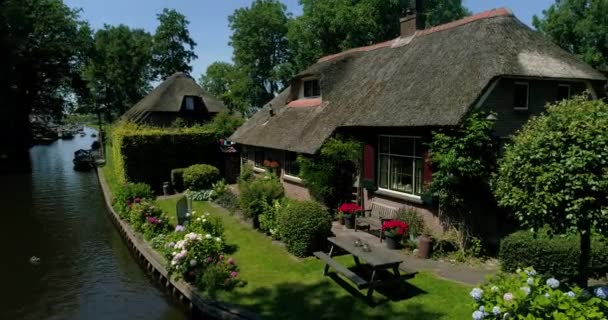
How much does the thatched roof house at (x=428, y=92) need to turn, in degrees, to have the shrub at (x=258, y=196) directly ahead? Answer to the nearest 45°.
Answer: approximately 45° to its right

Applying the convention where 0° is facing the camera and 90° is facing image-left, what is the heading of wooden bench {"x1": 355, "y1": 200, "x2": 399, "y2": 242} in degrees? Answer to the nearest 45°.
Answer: approximately 45°

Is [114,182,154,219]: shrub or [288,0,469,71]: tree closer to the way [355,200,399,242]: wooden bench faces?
the shrub

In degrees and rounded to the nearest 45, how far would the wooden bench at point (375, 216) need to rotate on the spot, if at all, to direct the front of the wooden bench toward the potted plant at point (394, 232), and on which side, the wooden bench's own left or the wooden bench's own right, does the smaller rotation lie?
approximately 45° to the wooden bench's own left

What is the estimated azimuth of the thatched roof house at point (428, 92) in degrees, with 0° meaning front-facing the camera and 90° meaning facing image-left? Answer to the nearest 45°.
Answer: approximately 45°

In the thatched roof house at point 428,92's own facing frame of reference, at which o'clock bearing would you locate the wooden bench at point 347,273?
The wooden bench is roughly at 11 o'clock from the thatched roof house.

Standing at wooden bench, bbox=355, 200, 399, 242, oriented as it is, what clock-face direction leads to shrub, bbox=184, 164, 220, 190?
The shrub is roughly at 3 o'clock from the wooden bench.

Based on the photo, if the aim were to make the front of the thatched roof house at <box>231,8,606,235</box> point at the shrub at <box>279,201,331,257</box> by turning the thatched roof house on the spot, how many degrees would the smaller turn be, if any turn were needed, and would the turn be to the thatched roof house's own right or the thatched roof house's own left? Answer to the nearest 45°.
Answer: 0° — it already faces it

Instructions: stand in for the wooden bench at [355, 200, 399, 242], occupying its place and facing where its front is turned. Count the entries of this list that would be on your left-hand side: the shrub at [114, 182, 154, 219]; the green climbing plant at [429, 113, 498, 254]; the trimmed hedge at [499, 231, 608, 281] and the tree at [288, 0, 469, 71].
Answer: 2
